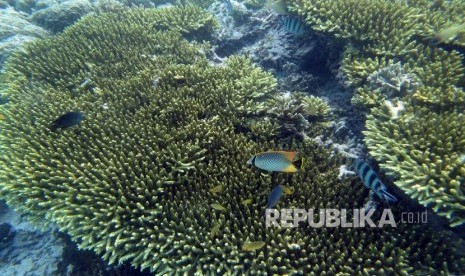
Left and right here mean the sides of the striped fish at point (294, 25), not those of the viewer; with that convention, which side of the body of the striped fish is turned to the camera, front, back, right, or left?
right

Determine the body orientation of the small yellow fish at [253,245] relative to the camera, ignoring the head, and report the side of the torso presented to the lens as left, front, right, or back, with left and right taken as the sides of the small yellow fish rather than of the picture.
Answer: left

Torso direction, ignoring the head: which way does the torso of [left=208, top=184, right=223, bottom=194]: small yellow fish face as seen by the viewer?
to the viewer's left

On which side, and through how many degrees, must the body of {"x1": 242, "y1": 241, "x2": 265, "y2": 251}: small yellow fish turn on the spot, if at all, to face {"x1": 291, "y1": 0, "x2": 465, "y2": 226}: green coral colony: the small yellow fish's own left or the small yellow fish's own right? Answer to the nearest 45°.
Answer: approximately 45° to the small yellow fish's own left

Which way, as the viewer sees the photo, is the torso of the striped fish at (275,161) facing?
to the viewer's left

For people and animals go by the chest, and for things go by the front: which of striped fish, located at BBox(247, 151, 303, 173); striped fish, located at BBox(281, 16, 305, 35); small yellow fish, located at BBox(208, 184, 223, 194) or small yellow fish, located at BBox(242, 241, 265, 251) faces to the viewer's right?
striped fish, located at BBox(281, 16, 305, 35)

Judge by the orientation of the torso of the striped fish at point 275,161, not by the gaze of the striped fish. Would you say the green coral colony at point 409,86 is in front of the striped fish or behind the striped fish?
behind

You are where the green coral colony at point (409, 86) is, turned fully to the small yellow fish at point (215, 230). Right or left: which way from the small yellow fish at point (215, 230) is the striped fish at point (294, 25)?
right
